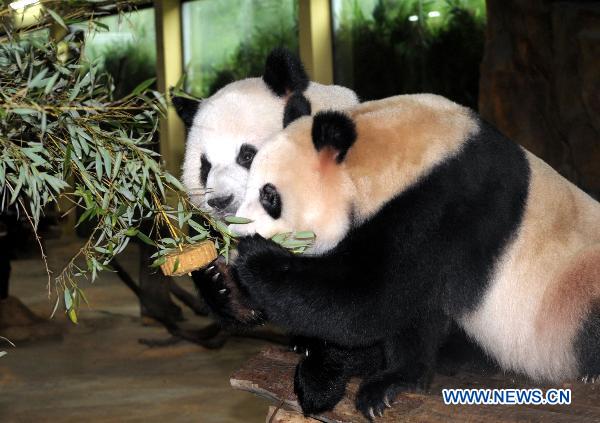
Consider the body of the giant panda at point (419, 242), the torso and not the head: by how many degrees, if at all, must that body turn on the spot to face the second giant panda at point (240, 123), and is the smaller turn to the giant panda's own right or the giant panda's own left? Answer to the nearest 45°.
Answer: approximately 45° to the giant panda's own right

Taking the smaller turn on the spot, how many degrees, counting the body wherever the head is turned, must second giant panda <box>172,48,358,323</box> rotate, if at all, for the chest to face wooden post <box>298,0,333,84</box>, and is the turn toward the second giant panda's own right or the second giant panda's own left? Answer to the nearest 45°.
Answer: approximately 135° to the second giant panda's own right

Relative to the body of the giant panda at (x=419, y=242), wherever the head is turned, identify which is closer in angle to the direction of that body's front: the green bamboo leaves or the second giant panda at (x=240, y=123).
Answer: the green bamboo leaves

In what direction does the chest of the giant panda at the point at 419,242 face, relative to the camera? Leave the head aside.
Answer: to the viewer's left

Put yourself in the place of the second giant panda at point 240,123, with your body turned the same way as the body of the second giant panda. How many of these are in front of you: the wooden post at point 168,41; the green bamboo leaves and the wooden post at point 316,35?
1

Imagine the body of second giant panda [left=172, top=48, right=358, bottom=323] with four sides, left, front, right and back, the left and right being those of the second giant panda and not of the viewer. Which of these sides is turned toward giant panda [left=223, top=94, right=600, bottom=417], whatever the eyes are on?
left

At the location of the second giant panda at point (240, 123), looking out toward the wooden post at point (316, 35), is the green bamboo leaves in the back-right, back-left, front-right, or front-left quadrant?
back-left

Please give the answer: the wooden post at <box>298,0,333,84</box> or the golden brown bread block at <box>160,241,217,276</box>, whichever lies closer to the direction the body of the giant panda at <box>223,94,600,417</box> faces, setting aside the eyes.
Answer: the golden brown bread block

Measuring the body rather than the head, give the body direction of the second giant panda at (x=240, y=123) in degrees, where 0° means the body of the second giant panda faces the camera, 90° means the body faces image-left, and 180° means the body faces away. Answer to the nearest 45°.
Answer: approximately 45°

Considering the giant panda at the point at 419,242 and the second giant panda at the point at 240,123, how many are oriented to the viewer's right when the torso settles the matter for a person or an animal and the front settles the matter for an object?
0

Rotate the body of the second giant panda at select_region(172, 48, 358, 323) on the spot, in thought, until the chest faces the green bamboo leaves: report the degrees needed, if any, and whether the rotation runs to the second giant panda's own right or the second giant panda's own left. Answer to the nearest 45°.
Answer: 0° — it already faces it
